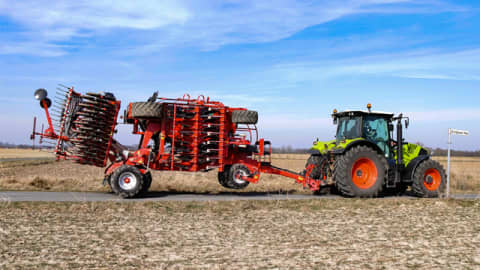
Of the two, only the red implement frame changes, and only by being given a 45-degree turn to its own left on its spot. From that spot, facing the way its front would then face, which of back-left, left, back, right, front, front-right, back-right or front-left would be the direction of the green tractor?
front-right

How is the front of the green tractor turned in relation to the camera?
facing away from the viewer and to the right of the viewer

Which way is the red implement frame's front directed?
to the viewer's right
